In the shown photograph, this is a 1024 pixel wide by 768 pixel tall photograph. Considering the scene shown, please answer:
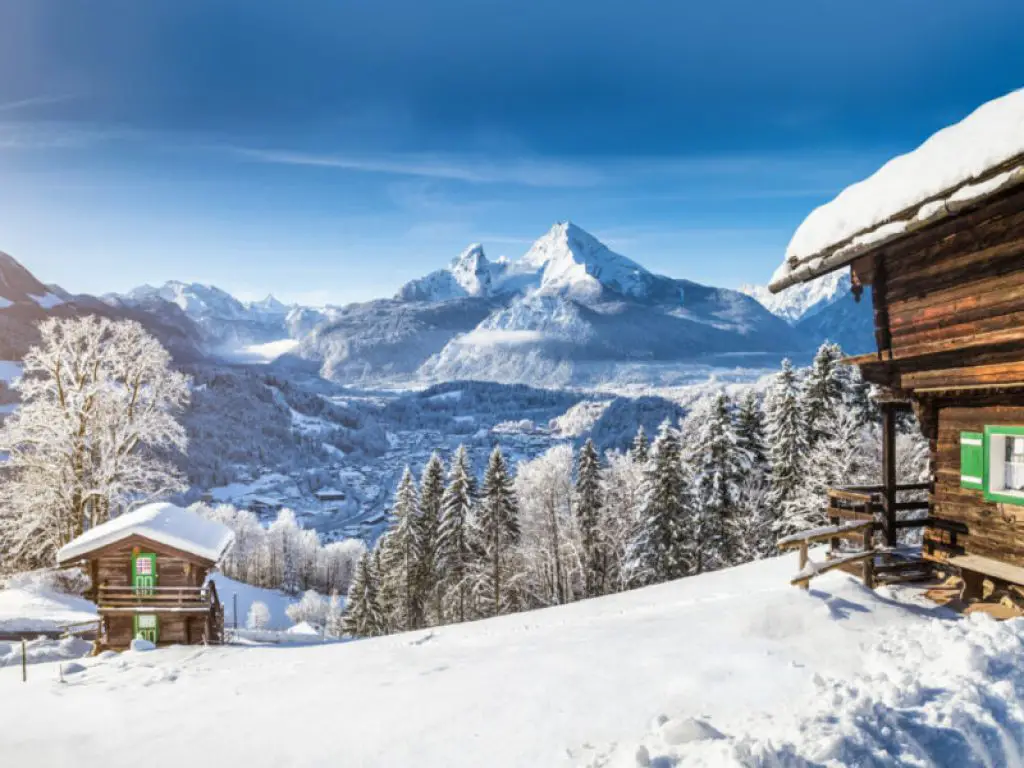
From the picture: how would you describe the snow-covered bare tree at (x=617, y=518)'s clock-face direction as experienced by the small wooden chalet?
The snow-covered bare tree is roughly at 8 o'clock from the small wooden chalet.

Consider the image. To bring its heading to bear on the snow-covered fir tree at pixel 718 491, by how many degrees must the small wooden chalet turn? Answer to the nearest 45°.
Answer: approximately 90° to its left

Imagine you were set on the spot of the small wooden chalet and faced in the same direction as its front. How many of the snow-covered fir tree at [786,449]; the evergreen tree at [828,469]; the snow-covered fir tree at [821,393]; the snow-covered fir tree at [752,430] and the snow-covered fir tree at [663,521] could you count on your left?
5

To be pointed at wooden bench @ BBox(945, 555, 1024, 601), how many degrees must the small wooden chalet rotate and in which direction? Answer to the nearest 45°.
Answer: approximately 45° to its left

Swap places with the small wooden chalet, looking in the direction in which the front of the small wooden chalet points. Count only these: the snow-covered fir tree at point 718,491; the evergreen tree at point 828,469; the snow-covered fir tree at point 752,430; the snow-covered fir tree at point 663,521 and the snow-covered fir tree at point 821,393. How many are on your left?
5

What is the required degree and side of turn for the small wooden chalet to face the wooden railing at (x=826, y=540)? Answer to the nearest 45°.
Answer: approximately 45° to its left

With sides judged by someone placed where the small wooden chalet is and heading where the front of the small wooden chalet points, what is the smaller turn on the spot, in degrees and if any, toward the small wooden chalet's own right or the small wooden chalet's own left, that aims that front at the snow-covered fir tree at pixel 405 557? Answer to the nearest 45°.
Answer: approximately 135° to the small wooden chalet's own left

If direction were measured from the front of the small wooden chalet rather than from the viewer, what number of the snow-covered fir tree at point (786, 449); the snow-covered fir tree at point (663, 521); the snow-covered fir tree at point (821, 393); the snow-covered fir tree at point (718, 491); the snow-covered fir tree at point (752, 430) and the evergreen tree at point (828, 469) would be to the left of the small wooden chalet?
6

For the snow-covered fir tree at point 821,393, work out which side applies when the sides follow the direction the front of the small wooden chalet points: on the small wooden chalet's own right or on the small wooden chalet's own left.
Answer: on the small wooden chalet's own left

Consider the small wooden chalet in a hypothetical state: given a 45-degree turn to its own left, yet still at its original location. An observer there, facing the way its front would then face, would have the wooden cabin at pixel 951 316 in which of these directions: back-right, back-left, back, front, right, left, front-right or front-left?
front

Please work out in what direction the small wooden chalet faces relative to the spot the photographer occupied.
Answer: facing the viewer

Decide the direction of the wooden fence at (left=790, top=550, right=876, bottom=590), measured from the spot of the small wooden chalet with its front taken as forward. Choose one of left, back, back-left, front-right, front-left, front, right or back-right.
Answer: front-left

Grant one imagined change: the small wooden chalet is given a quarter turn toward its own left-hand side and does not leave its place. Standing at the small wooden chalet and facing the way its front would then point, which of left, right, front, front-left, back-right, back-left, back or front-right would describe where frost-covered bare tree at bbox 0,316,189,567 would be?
left

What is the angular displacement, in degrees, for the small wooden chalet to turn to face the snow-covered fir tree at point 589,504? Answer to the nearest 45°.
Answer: approximately 135° to its left

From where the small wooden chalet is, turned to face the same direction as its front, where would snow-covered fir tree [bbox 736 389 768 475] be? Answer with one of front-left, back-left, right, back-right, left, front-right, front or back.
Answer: left
